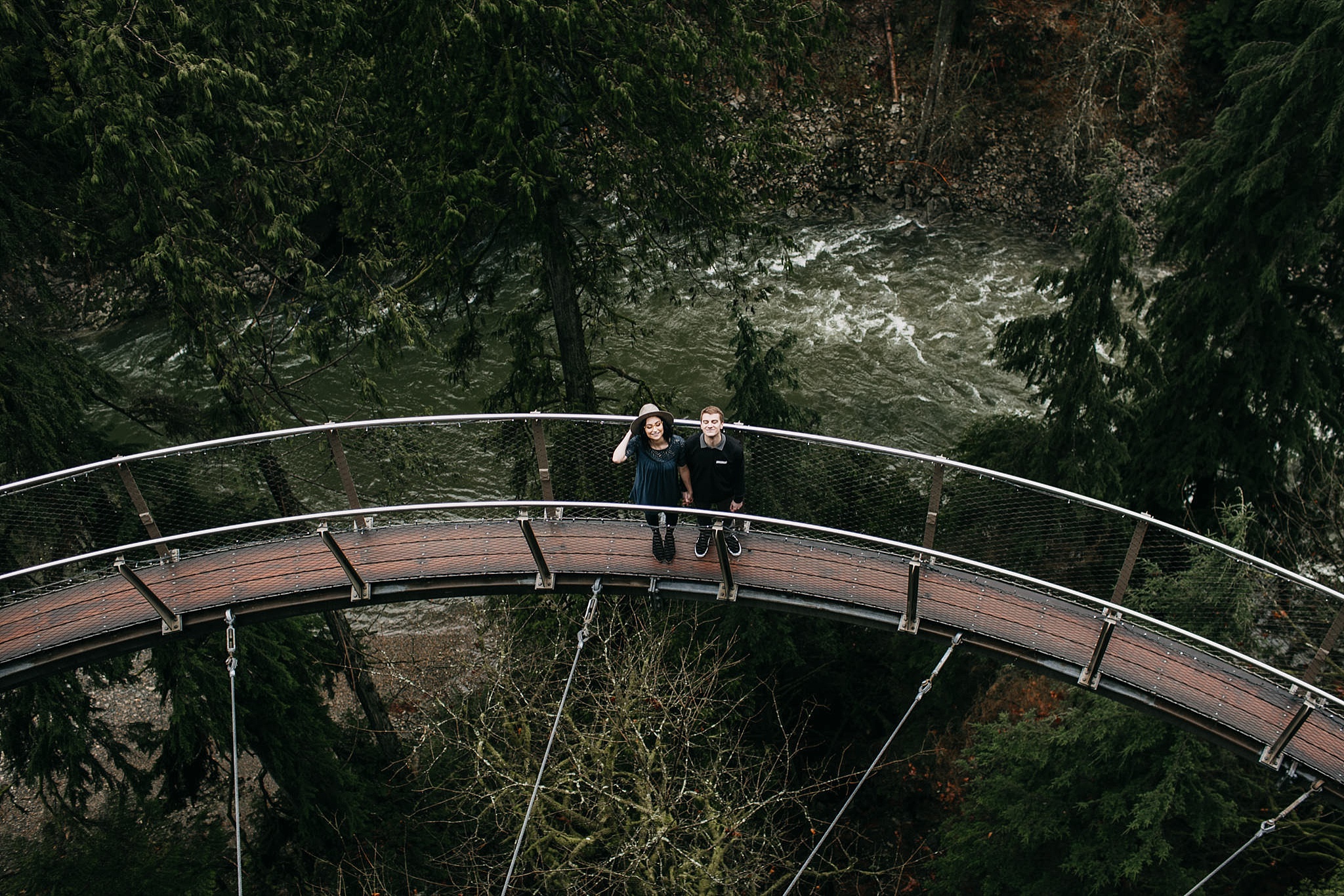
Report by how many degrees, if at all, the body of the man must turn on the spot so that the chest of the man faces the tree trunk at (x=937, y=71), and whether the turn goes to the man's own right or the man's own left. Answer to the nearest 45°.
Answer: approximately 180°

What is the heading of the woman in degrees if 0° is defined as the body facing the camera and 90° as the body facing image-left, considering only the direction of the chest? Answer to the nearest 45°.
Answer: approximately 0°

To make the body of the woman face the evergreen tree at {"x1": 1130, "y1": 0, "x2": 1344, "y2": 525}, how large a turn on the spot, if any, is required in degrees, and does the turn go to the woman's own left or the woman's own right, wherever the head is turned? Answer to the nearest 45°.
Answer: approximately 135° to the woman's own left

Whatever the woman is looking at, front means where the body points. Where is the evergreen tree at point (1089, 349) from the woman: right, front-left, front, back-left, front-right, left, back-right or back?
back-left

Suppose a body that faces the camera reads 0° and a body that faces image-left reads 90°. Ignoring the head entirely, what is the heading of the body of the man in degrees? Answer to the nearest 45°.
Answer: approximately 0°

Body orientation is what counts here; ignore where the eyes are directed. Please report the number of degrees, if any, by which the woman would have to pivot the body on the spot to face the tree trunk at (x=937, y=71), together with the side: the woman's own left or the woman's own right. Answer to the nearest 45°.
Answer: approximately 180°
